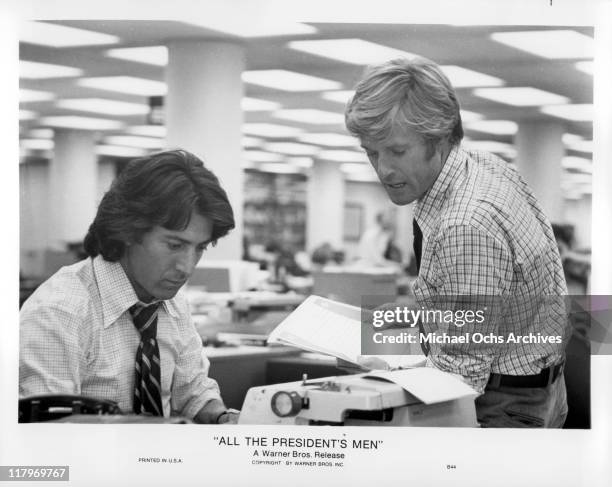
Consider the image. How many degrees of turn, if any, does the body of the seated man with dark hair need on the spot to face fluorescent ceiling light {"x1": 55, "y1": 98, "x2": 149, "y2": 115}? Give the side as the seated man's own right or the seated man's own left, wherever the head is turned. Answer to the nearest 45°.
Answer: approximately 135° to the seated man's own left

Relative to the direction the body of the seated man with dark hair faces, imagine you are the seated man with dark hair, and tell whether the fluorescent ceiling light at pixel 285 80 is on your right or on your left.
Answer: on your left

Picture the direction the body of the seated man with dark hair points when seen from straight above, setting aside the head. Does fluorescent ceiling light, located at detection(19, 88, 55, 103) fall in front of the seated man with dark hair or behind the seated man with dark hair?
behind

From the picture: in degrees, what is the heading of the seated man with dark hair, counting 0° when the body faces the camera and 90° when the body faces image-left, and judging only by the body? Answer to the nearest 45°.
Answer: approximately 315°

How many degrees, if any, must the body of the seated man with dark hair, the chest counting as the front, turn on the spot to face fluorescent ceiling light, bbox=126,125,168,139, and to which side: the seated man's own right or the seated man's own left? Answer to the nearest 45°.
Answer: approximately 135° to the seated man's own left
